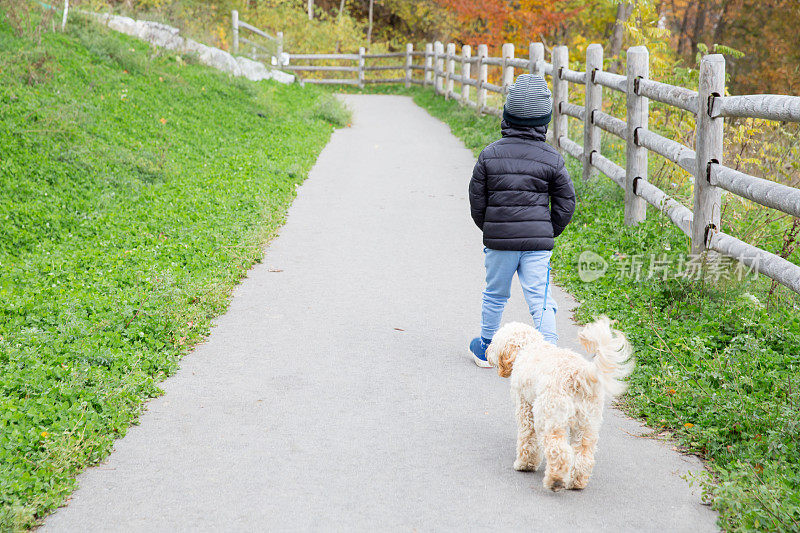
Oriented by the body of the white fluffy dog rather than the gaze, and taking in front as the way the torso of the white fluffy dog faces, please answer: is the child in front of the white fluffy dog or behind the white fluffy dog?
in front

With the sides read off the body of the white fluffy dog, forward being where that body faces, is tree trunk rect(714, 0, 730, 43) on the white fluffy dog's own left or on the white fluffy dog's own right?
on the white fluffy dog's own right

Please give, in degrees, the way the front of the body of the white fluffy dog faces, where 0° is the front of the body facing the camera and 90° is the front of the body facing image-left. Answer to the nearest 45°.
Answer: approximately 135°

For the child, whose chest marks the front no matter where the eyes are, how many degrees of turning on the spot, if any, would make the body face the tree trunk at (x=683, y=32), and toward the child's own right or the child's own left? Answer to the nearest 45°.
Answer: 0° — they already face it

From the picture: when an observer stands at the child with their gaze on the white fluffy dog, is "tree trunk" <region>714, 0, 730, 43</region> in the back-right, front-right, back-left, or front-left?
back-left

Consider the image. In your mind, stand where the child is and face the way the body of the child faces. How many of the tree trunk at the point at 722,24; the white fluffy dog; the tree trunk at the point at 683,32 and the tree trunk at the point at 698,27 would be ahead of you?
3

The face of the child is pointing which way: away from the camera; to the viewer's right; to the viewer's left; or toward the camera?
away from the camera

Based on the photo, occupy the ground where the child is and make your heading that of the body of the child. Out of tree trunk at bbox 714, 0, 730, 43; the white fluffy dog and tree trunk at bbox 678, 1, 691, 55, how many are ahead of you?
2

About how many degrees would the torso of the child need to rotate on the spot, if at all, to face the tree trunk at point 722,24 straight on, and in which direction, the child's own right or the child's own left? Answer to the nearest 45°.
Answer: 0° — they already face it

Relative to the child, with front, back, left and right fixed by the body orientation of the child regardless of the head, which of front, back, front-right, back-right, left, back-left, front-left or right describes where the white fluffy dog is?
back

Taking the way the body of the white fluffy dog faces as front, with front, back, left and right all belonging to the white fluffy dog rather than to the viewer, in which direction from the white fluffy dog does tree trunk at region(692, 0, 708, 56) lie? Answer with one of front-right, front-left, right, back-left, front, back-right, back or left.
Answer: front-right

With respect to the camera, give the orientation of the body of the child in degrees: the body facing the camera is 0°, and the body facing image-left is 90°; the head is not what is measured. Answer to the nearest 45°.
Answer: approximately 180°

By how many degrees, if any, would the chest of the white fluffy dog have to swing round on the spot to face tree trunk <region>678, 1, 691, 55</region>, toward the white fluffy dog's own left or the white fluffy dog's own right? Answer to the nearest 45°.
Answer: approximately 45° to the white fluffy dog's own right
